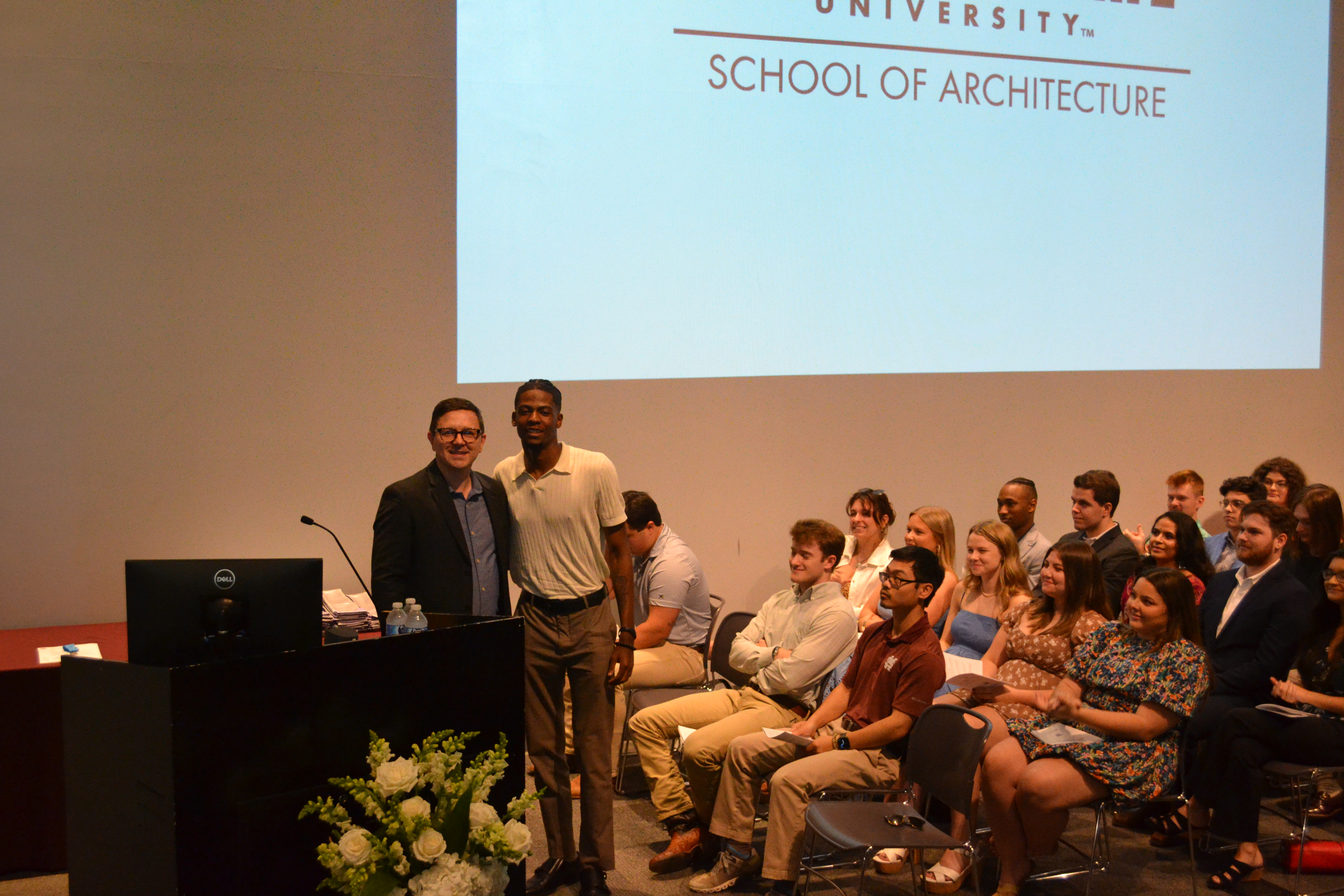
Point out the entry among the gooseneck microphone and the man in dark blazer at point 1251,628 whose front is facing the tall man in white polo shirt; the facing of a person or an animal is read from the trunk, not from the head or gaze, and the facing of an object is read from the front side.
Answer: the man in dark blazer

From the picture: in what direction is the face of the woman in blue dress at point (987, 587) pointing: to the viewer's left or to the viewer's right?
to the viewer's left

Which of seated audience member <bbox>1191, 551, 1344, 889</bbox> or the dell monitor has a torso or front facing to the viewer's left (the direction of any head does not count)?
the seated audience member

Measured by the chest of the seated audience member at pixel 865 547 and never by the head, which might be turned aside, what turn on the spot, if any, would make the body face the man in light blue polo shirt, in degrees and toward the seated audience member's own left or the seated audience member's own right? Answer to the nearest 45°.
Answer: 0° — they already face them

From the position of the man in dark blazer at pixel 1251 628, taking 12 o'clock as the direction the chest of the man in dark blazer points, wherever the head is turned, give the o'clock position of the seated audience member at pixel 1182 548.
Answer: The seated audience member is roughly at 4 o'clock from the man in dark blazer.

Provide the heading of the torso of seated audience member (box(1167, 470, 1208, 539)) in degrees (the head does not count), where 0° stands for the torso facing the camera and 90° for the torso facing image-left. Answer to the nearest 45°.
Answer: approximately 45°

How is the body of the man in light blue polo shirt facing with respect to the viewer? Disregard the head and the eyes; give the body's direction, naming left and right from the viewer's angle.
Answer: facing to the left of the viewer

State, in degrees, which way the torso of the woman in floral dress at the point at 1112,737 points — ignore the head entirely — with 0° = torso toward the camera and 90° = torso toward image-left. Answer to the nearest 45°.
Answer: approximately 45°

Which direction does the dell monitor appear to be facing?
away from the camera

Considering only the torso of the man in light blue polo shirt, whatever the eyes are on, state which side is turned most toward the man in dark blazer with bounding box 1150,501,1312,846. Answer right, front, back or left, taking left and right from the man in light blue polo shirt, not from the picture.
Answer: back
